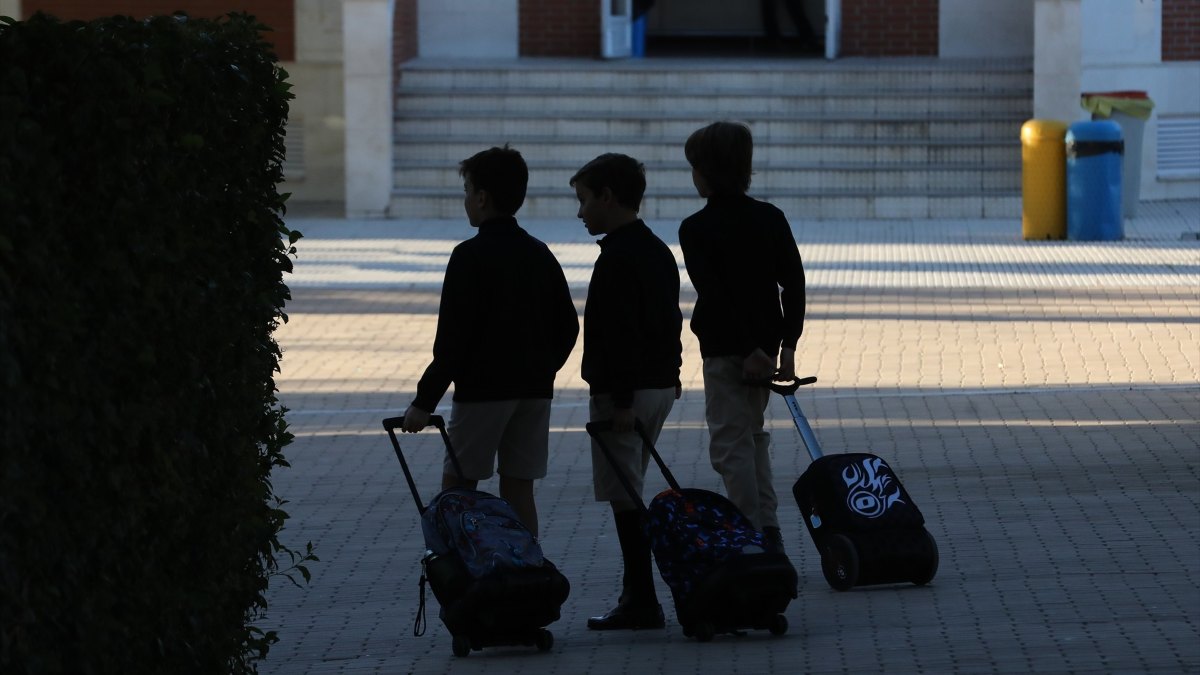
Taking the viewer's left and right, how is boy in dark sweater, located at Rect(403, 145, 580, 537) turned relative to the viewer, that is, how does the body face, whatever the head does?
facing away from the viewer and to the left of the viewer

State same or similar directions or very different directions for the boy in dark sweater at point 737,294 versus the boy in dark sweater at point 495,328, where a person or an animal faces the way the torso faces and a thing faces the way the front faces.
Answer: same or similar directions

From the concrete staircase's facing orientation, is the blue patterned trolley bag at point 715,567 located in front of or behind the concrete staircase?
in front

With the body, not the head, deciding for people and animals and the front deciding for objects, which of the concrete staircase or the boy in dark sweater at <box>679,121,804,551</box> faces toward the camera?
the concrete staircase

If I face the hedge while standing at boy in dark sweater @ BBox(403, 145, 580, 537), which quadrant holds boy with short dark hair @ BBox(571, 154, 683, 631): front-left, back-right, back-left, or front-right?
back-left

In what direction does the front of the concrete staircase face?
toward the camera

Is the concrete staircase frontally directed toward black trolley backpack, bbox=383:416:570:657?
yes

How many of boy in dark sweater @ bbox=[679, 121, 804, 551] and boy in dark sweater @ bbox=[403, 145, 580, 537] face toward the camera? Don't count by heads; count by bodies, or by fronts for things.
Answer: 0

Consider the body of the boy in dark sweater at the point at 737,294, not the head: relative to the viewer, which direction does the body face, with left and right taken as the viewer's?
facing away from the viewer and to the left of the viewer

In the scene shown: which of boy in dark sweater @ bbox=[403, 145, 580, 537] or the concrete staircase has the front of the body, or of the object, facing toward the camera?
the concrete staircase

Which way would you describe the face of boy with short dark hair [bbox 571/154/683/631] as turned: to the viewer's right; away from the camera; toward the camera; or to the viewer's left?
to the viewer's left

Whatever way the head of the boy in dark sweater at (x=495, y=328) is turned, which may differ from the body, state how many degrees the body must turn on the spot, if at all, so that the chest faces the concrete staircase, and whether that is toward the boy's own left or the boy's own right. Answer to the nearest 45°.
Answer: approximately 45° to the boy's own right

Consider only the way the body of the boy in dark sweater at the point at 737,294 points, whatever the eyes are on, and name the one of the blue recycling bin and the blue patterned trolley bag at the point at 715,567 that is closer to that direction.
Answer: the blue recycling bin

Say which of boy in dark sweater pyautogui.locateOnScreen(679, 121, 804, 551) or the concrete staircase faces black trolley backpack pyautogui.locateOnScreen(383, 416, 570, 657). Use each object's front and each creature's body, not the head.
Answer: the concrete staircase

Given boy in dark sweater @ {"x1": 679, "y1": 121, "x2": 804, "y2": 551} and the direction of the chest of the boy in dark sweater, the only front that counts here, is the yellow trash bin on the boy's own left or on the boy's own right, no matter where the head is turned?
on the boy's own right

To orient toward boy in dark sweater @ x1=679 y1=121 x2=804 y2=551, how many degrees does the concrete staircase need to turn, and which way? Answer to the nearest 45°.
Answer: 0° — it already faces them

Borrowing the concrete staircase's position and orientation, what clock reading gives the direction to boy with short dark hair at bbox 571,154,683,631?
The boy with short dark hair is roughly at 12 o'clock from the concrete staircase.

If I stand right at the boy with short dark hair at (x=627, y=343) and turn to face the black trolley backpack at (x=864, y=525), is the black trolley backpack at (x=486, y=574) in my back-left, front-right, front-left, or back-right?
back-right

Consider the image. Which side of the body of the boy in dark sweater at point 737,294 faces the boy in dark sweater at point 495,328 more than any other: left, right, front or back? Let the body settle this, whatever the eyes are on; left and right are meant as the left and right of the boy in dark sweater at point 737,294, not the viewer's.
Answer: left

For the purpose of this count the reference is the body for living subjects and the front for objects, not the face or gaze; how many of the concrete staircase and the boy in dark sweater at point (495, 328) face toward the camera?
1
